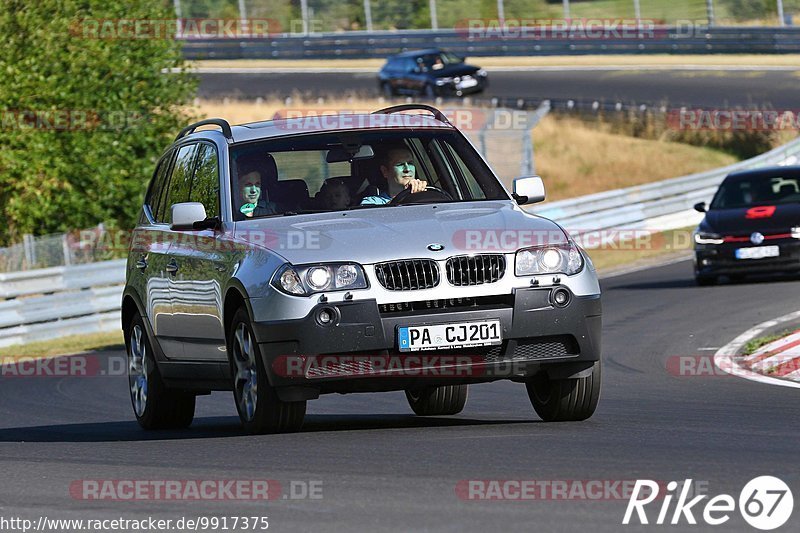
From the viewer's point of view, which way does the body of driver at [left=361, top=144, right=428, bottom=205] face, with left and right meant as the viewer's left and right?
facing the viewer and to the right of the viewer

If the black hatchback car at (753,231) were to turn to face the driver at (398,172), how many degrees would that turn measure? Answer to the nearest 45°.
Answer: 0° — it already faces them

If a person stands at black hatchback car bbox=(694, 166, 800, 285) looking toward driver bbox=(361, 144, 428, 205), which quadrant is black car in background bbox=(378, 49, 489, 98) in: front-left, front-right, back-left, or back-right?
back-right

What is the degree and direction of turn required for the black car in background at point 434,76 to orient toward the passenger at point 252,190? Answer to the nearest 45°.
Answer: approximately 45° to its right

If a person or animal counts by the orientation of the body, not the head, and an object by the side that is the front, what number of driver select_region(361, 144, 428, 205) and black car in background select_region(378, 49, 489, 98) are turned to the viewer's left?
0

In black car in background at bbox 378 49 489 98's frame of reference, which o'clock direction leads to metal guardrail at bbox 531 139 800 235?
The metal guardrail is roughly at 1 o'clock from the black car in background.

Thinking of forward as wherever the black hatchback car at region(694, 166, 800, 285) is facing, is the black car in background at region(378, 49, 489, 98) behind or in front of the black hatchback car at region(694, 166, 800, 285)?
behind

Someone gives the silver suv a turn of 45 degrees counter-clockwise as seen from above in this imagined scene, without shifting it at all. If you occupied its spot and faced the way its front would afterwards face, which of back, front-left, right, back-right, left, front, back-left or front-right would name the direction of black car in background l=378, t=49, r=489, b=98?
left

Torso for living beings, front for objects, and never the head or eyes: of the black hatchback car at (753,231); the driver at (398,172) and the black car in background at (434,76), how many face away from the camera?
0

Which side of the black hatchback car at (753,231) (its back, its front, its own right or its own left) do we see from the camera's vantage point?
front

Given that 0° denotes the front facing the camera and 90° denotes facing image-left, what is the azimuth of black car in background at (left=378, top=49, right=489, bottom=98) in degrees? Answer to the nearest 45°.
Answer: approximately 315°

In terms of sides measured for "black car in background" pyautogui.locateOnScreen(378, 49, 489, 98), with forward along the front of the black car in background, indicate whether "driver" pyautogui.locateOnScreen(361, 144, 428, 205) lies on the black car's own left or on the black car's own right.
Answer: on the black car's own right

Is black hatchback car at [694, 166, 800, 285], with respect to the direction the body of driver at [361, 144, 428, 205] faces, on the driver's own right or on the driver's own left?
on the driver's own left

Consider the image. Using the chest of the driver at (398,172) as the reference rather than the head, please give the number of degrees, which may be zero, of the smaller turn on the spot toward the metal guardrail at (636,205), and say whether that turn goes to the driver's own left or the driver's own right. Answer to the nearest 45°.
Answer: approximately 135° to the driver's own left

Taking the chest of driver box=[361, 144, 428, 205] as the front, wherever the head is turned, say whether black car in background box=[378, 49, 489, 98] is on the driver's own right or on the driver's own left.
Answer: on the driver's own left
